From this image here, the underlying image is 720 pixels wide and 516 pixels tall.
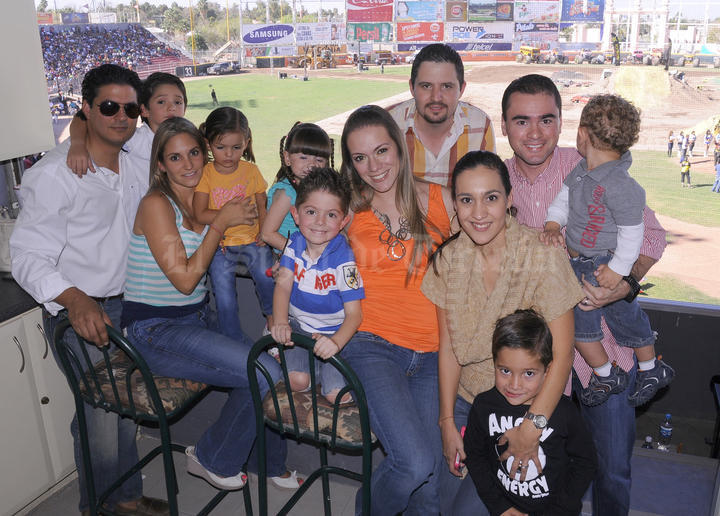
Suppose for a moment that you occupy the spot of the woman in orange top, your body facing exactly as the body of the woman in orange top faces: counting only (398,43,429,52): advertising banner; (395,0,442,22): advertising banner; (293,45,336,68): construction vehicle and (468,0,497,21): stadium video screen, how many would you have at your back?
4

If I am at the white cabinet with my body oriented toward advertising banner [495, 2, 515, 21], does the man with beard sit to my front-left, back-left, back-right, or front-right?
front-right

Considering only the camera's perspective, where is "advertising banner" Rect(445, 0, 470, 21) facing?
facing the viewer

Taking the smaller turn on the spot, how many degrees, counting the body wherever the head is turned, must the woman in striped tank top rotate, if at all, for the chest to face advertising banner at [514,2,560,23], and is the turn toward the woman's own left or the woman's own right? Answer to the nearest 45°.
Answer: approximately 90° to the woman's own left

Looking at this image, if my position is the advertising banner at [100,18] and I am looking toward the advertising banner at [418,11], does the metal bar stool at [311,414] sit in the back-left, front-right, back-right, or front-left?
front-right

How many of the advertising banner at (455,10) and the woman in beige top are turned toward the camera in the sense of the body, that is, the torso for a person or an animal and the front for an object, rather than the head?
2

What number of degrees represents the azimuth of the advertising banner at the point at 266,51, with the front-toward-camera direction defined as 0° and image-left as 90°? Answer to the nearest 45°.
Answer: approximately 0°

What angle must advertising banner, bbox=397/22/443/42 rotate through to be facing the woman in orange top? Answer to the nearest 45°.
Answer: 0° — it already faces them

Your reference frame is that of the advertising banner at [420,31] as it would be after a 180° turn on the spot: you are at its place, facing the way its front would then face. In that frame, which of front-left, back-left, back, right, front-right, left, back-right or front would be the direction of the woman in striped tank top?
back

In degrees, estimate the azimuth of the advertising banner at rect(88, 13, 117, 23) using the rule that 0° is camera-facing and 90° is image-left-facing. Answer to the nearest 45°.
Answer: approximately 0°

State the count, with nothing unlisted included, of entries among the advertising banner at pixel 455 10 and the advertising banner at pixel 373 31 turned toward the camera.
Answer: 2

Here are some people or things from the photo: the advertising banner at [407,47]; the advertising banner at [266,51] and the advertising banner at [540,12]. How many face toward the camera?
3

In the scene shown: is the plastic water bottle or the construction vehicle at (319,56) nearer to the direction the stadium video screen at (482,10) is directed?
the plastic water bottle

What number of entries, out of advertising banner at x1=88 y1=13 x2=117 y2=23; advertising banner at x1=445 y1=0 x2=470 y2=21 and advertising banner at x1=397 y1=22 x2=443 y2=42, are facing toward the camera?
3

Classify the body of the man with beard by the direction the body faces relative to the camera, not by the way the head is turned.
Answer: toward the camera

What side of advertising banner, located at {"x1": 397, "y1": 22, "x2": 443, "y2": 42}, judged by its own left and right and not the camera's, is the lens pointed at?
front

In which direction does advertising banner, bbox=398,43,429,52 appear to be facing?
toward the camera
